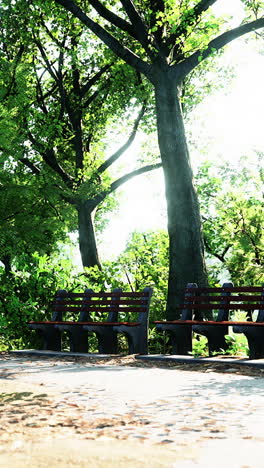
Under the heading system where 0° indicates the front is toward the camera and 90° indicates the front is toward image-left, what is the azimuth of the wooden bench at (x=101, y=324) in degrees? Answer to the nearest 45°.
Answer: approximately 45°

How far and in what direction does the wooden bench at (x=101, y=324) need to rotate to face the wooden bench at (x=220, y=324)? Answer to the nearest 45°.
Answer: approximately 90° to its left

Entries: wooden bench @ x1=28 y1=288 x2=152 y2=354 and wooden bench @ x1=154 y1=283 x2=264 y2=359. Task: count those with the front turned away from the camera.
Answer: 0

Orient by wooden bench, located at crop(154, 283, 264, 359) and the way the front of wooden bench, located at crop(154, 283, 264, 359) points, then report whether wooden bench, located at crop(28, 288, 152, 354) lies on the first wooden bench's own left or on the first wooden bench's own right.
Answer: on the first wooden bench's own right

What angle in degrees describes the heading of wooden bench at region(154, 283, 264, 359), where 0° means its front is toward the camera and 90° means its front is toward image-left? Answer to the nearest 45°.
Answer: approximately 45°
